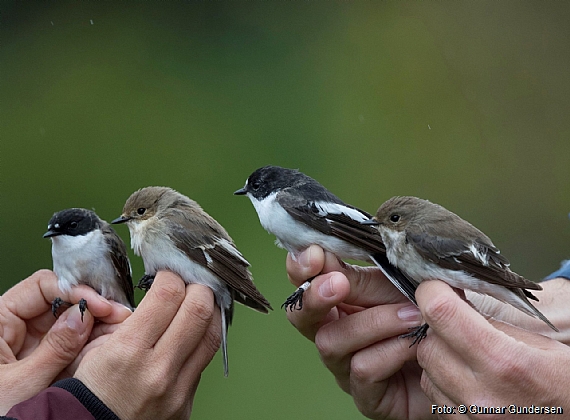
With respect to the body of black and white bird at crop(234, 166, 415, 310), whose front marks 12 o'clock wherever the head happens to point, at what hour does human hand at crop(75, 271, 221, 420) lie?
The human hand is roughly at 12 o'clock from the black and white bird.

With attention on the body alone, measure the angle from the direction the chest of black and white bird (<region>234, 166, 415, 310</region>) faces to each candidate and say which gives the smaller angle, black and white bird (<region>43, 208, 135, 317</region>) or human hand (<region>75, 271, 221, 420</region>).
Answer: the black and white bird

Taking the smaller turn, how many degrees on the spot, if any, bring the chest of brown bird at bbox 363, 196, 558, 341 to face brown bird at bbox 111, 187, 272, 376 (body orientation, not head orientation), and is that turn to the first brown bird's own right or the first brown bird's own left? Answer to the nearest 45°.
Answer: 0° — it already faces it

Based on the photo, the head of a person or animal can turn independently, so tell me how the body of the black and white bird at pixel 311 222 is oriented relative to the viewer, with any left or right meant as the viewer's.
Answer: facing to the left of the viewer

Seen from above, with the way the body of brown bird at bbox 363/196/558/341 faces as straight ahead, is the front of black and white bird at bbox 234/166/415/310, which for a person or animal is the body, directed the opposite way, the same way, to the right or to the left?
the same way

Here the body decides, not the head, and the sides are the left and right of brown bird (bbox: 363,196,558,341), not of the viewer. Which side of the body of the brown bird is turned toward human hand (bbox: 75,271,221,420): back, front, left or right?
front

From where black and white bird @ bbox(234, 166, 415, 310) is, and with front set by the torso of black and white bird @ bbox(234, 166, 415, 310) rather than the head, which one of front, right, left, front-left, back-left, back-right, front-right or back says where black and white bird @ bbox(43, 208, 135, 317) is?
front

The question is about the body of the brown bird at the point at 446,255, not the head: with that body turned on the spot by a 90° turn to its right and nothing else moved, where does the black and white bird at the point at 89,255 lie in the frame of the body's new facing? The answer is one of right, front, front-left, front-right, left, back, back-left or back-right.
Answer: left

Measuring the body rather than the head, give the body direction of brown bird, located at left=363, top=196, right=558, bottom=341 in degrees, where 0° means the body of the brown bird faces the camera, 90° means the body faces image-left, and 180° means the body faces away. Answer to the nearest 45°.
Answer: approximately 90°

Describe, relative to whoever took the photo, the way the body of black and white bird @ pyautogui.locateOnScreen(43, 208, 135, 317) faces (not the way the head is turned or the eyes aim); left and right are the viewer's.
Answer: facing the viewer and to the left of the viewer

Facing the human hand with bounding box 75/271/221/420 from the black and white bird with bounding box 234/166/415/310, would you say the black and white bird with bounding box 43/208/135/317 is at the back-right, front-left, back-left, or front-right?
front-right

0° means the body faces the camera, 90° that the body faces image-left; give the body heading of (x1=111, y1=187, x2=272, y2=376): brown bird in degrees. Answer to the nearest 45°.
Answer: approximately 90°

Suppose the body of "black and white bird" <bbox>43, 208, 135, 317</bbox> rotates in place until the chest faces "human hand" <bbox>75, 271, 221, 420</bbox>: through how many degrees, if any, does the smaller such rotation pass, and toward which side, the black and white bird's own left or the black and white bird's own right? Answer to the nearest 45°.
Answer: approximately 45° to the black and white bird's own left

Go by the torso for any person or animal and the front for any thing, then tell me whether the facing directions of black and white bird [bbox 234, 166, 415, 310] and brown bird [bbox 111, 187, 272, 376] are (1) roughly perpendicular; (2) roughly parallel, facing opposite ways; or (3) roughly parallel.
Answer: roughly parallel

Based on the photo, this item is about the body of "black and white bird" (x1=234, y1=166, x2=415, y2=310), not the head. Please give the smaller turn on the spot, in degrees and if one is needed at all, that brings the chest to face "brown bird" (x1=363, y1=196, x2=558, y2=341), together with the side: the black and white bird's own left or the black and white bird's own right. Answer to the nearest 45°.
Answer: approximately 135° to the black and white bird's own left
